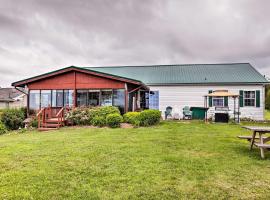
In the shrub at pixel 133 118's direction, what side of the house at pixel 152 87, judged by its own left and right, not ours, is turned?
front

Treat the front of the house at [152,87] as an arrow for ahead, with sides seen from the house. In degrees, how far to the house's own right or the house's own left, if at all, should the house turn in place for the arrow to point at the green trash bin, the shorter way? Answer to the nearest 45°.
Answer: approximately 90° to the house's own left

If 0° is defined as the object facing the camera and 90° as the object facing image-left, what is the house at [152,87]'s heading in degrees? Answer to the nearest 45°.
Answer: approximately 0°

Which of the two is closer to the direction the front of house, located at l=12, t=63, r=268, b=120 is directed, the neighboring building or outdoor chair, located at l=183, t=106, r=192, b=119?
the outdoor chair

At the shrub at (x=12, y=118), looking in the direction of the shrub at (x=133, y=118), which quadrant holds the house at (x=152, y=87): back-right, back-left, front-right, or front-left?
front-left

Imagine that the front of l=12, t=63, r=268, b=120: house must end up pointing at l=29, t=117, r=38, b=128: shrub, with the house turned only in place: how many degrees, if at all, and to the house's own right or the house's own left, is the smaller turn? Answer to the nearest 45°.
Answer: approximately 45° to the house's own right

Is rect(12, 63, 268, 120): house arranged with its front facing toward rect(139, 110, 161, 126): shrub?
yes

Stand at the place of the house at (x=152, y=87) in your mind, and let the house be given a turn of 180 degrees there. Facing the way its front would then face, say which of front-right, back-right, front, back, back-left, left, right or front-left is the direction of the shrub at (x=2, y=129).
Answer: back-left

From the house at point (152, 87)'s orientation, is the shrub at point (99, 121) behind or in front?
in front

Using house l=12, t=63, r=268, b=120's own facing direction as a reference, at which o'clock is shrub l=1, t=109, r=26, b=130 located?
The shrub is roughly at 2 o'clock from the house.
